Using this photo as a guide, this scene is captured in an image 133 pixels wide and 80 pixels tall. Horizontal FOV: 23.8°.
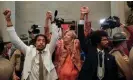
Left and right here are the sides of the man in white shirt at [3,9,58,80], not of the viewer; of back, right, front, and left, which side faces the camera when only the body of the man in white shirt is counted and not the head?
front

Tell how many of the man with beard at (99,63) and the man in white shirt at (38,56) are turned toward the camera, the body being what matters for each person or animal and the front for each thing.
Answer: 2

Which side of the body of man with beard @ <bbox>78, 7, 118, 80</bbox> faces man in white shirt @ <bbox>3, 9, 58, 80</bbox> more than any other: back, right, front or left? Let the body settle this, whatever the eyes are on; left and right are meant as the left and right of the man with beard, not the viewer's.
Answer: right

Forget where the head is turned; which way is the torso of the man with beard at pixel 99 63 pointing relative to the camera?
toward the camera

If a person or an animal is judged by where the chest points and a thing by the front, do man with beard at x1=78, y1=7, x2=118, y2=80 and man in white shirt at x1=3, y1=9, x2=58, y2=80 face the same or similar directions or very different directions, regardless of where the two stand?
same or similar directions

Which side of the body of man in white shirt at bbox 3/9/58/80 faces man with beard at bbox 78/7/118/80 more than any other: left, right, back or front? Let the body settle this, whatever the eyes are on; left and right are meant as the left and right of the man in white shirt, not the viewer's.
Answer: left
